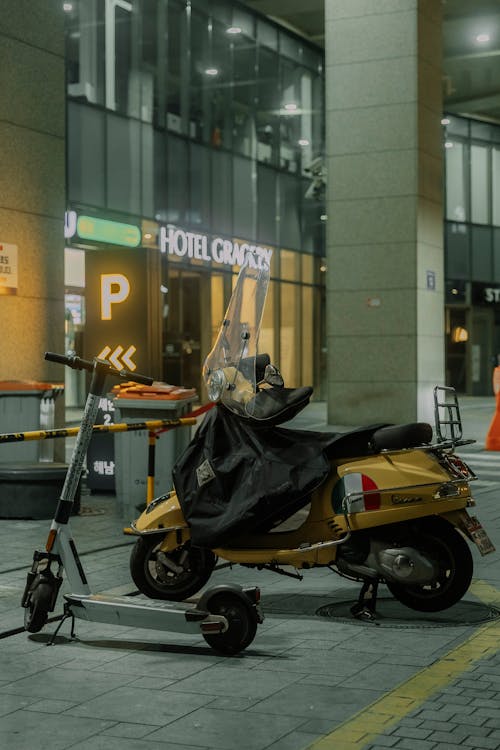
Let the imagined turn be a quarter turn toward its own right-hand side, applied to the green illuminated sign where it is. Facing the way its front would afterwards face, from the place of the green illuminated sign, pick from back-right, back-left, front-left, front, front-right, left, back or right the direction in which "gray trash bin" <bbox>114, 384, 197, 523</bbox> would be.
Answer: front-left

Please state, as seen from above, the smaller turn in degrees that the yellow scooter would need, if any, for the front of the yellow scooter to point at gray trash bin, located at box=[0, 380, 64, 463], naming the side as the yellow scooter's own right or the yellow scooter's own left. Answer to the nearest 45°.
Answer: approximately 45° to the yellow scooter's own right

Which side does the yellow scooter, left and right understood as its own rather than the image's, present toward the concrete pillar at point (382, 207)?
right

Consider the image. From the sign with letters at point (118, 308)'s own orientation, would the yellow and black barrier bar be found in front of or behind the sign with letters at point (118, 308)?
in front

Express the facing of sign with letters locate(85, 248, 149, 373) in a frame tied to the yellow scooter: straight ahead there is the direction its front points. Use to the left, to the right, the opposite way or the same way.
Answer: to the left

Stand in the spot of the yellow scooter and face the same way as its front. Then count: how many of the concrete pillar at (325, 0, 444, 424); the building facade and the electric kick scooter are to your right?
2

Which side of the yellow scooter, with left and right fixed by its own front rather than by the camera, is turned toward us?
left

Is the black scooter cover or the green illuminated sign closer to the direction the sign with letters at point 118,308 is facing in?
the black scooter cover

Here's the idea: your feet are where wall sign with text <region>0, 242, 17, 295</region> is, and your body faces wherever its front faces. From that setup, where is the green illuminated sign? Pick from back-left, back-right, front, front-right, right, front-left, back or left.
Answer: back-left

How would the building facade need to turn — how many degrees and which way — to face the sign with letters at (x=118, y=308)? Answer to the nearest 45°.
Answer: approximately 45° to its right

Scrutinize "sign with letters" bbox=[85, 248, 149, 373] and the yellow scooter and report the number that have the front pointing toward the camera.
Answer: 1
